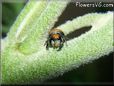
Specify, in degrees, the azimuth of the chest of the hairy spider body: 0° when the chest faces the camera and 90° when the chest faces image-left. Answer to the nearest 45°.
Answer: approximately 0°
